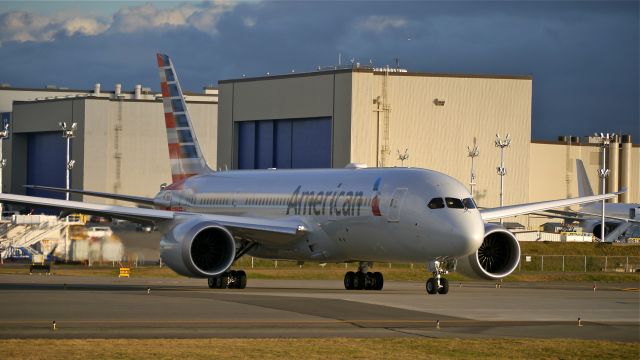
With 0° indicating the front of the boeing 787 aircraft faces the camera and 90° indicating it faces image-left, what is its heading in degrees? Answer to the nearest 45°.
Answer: approximately 315°
